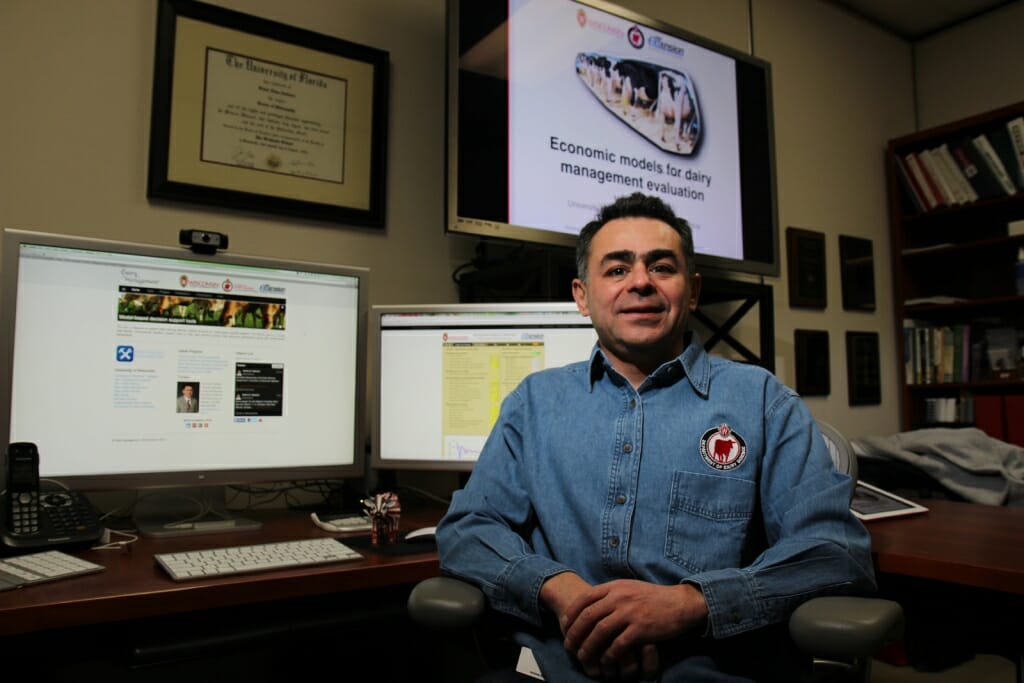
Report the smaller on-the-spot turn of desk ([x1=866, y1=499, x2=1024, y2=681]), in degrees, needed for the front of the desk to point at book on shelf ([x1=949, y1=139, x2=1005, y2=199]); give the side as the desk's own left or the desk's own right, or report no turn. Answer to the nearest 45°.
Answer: approximately 135° to the desk's own right

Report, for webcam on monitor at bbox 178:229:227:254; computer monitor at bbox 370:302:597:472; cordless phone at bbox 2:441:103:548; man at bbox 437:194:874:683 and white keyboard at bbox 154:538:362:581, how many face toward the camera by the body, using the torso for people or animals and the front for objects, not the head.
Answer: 5

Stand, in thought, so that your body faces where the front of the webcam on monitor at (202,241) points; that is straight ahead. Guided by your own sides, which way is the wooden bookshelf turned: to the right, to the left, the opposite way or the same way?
to the right

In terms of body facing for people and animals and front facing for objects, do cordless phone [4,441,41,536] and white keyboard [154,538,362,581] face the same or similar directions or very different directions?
same or similar directions

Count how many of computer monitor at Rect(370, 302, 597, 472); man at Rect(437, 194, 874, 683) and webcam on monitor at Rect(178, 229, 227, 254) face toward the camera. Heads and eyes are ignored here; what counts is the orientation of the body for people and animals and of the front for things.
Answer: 3

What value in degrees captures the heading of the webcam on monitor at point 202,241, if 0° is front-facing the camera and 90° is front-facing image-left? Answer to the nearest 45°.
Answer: approximately 0°

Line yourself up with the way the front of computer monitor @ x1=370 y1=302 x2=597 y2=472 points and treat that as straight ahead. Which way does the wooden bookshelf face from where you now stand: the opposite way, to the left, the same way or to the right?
to the right

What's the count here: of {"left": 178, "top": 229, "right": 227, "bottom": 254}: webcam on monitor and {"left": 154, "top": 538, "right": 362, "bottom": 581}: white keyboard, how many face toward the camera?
2

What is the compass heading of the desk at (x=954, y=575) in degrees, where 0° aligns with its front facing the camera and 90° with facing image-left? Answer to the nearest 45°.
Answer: approximately 45°

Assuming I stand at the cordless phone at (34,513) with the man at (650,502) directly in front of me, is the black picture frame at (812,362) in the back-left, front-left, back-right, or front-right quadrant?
front-left

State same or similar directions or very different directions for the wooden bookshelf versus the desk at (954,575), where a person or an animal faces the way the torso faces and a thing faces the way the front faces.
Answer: same or similar directions

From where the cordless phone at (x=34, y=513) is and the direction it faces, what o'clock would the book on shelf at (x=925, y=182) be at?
The book on shelf is roughly at 9 o'clock from the cordless phone.

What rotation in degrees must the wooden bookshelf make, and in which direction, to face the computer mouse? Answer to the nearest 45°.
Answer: approximately 45° to its left

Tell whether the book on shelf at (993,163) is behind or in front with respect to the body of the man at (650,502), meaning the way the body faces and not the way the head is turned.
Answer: behind

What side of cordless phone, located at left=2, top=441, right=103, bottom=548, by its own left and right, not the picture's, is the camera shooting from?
front

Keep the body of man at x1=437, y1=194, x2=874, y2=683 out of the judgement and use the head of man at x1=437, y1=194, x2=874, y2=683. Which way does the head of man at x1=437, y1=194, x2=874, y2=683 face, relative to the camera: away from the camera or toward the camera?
toward the camera
